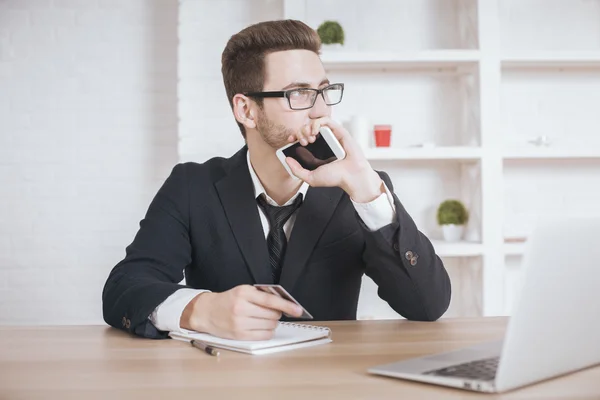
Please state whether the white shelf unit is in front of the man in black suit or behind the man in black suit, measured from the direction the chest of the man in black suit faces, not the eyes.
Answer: behind

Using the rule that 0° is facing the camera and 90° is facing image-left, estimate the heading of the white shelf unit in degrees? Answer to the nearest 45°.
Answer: approximately 0°

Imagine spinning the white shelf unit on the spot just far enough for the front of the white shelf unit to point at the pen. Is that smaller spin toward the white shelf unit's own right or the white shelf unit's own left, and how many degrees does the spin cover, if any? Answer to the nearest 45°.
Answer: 0° — it already faces it

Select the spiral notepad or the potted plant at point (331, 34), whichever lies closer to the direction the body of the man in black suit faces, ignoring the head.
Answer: the spiral notepad

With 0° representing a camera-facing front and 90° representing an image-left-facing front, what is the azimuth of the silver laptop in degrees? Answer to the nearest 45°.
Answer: approximately 135°

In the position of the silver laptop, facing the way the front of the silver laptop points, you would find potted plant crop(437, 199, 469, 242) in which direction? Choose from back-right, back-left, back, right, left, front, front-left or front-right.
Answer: front-right

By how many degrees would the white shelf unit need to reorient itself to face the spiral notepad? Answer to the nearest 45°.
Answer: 0° — it already faces it

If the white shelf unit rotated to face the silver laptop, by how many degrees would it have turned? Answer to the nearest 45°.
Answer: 0° — it already faces it

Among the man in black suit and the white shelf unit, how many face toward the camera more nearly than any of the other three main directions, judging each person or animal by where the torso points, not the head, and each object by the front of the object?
2

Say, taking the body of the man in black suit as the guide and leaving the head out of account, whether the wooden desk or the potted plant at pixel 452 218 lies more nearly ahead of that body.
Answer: the wooden desk

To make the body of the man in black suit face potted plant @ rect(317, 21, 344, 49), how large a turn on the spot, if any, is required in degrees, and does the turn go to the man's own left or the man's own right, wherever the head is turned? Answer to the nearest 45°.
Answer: approximately 180°
